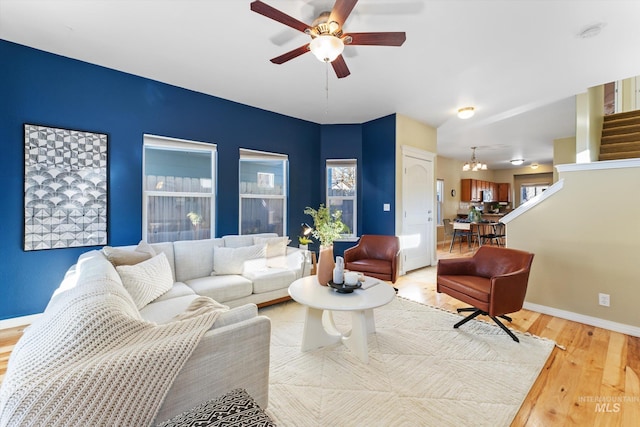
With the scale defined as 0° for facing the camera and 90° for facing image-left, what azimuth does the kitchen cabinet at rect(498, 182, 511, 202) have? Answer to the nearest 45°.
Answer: approximately 0°

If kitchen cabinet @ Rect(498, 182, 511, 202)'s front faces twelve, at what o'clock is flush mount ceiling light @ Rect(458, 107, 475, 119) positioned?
The flush mount ceiling light is roughly at 12 o'clock from the kitchen cabinet.

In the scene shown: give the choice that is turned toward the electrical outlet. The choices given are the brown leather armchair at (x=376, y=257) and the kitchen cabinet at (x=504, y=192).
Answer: the kitchen cabinet

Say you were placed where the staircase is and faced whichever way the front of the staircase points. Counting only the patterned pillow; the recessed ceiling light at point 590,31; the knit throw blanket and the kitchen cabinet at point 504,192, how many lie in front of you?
3

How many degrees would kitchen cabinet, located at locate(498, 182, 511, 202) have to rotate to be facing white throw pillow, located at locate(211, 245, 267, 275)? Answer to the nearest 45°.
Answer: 0° — it already faces it

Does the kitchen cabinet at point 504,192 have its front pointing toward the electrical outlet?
yes

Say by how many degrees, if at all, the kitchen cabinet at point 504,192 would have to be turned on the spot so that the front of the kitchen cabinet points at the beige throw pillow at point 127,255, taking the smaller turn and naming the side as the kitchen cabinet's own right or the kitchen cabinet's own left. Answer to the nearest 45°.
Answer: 0° — it already faces it

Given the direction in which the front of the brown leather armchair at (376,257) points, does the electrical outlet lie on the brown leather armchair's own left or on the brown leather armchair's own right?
on the brown leather armchair's own left
